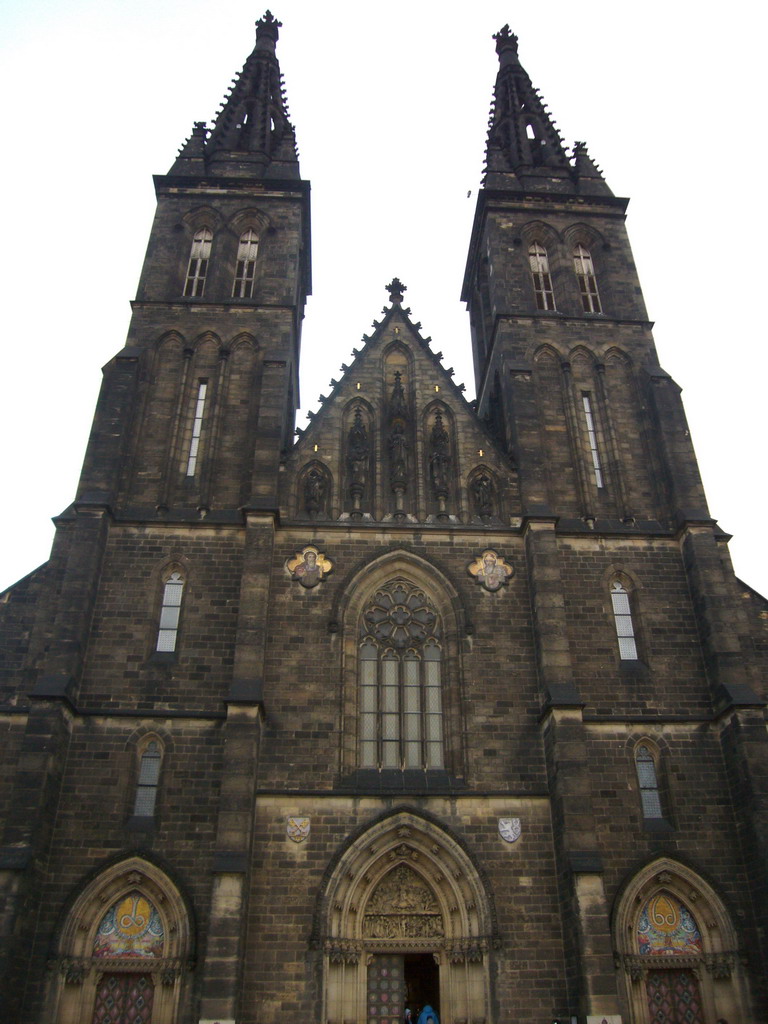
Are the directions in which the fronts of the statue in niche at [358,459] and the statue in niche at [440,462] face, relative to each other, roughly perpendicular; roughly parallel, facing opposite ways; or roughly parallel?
roughly parallel

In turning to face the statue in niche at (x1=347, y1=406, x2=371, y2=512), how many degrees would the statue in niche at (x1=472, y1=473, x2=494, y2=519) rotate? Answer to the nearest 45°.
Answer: approximately 90° to its right

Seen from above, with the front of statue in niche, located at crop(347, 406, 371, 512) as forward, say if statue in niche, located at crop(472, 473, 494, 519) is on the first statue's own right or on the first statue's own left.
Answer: on the first statue's own left

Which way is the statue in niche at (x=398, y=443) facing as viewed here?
toward the camera

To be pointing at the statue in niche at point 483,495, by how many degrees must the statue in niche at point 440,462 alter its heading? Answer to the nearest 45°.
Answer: approximately 90° to its left

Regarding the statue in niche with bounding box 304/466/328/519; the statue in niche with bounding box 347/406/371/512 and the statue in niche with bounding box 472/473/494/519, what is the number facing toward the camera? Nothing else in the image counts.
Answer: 3

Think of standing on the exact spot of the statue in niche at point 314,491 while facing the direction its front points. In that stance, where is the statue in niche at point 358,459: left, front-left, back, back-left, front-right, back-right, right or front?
left

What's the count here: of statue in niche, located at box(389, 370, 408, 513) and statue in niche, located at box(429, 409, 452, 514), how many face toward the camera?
2

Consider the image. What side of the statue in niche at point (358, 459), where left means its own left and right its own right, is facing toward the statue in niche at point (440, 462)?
left

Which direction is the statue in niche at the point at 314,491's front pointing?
toward the camera

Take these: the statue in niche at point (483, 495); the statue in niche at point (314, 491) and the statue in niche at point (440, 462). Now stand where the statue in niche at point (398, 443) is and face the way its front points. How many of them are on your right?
1

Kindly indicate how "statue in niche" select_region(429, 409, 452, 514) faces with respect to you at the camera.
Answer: facing the viewer

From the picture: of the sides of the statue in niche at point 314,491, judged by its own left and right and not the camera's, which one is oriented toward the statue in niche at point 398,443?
left
